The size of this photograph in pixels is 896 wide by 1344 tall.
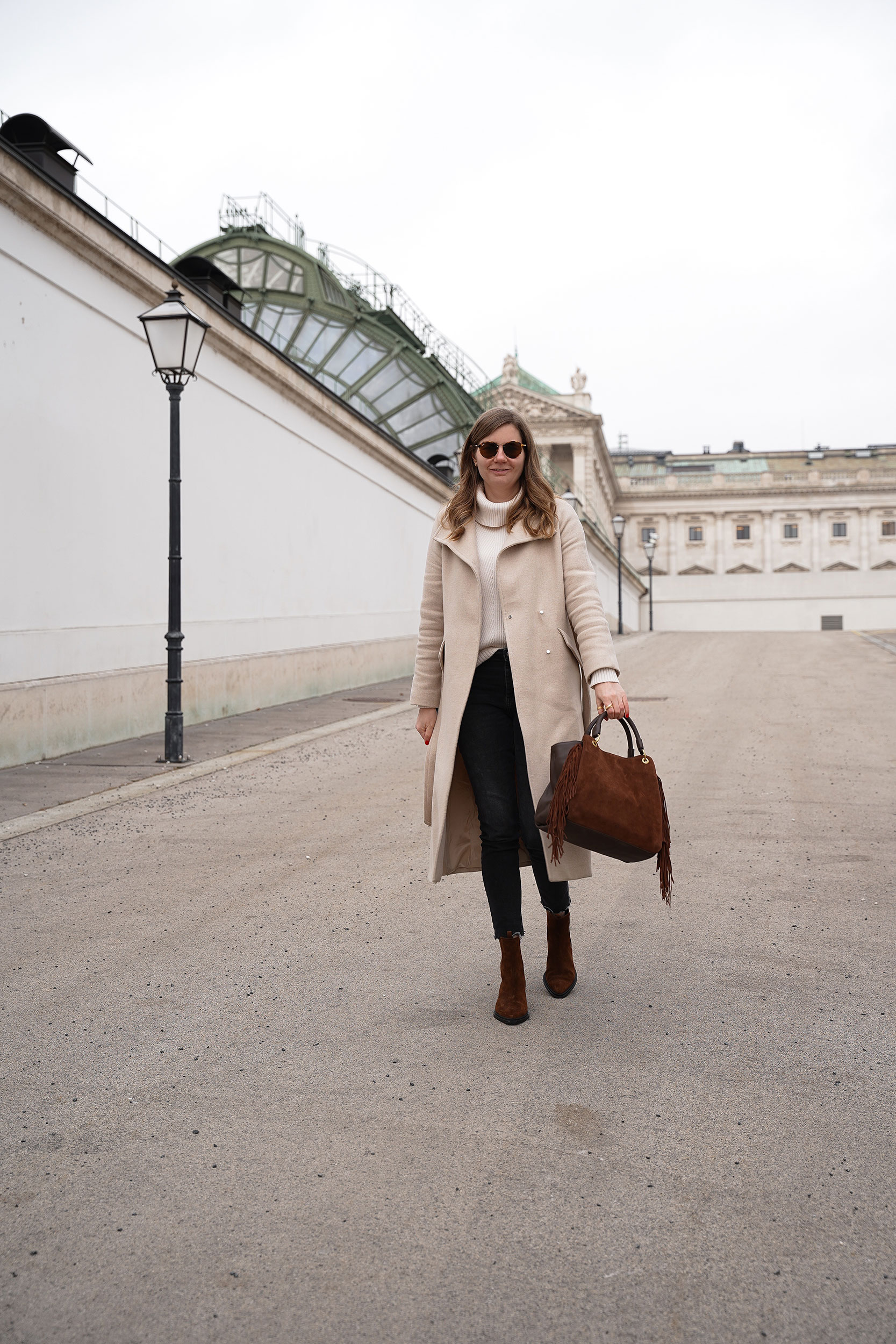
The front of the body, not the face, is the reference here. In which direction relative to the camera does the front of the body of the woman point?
toward the camera

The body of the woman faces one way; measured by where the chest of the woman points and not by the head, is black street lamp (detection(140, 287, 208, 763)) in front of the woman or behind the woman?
behind
